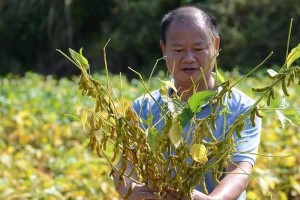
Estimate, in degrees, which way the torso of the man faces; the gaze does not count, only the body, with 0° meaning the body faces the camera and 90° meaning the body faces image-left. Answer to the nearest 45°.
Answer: approximately 0°
